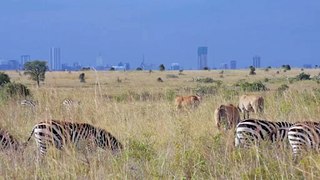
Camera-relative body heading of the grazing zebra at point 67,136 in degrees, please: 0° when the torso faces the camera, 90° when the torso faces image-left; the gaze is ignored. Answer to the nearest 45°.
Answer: approximately 270°

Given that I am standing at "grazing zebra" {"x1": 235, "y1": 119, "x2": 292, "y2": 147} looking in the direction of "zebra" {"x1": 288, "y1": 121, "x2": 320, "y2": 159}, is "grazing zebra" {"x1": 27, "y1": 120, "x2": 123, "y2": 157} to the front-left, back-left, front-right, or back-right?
back-right

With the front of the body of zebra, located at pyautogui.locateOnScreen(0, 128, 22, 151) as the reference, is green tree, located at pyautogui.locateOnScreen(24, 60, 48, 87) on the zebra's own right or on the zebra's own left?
on the zebra's own left

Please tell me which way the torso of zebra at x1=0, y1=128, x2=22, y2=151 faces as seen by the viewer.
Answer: to the viewer's right
